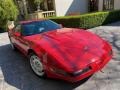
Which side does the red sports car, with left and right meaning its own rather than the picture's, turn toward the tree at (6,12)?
back

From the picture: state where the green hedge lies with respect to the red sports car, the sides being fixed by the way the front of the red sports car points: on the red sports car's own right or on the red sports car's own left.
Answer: on the red sports car's own left

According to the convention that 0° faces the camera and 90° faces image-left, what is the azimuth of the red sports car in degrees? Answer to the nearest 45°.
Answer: approximately 315°
